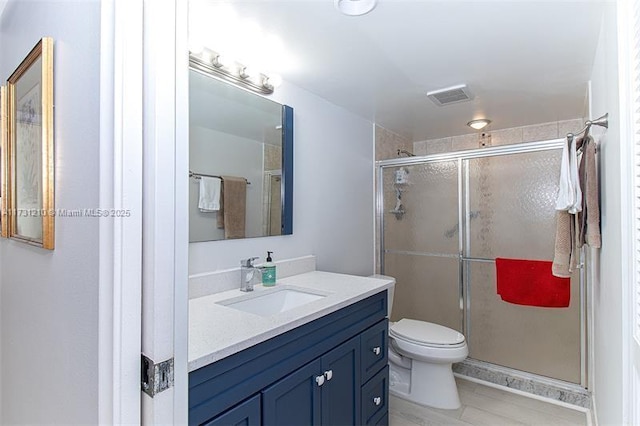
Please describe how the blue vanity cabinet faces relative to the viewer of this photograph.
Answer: facing the viewer and to the right of the viewer

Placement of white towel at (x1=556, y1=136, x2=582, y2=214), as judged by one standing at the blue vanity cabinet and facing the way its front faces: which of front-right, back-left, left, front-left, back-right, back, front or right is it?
front-left

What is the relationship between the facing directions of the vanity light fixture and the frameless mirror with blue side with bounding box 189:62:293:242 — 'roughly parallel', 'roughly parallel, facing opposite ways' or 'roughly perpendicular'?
roughly parallel

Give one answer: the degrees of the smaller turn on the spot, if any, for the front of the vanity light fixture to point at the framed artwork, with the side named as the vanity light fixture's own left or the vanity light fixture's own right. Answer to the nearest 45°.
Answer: approximately 90° to the vanity light fixture's own right

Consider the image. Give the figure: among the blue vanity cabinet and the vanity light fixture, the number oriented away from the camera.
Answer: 0

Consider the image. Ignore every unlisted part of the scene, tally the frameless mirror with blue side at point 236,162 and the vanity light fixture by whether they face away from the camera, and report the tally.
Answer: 0

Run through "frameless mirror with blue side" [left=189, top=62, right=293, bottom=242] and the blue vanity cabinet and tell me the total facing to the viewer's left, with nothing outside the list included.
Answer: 0

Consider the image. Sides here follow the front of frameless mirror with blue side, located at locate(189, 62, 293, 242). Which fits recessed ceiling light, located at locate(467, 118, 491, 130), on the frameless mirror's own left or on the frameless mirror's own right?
on the frameless mirror's own left

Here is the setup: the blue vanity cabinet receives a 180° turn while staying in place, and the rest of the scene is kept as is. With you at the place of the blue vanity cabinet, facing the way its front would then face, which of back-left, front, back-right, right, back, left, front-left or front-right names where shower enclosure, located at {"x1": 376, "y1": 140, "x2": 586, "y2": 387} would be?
right

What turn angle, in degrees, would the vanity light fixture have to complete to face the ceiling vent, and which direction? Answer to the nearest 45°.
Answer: approximately 45° to its left

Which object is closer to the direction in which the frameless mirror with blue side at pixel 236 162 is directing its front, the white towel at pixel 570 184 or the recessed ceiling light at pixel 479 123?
the white towel

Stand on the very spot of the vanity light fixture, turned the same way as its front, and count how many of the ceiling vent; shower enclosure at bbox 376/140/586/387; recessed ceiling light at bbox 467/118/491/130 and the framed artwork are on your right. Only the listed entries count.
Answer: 1

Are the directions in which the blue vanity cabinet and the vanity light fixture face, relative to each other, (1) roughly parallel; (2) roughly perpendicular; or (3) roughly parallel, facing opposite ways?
roughly parallel

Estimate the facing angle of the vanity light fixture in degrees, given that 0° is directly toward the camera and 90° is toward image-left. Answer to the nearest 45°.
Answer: approximately 315°

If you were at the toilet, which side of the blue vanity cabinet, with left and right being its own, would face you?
left
